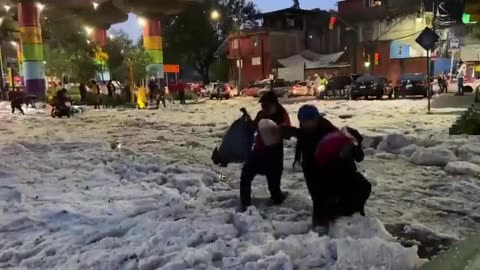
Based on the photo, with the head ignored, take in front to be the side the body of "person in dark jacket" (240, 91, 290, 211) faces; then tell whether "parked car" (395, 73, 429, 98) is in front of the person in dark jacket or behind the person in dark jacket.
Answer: behind

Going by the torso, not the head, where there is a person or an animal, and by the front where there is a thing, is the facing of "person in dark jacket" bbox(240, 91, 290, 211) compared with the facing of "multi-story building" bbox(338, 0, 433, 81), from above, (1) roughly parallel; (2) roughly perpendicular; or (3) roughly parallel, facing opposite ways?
roughly parallel

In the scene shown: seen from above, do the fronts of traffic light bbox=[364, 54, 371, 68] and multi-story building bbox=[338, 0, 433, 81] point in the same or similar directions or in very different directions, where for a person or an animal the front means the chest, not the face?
same or similar directions

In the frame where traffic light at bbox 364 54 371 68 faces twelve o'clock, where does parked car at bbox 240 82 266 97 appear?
The parked car is roughly at 2 o'clock from the traffic light.

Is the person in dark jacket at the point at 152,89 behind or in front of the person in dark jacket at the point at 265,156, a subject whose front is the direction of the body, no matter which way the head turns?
behind

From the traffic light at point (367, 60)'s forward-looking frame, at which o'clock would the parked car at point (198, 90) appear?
The parked car is roughly at 3 o'clock from the traffic light.

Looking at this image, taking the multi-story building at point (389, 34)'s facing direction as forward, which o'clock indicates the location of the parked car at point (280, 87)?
The parked car is roughly at 2 o'clock from the multi-story building.

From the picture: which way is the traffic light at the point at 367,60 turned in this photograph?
toward the camera

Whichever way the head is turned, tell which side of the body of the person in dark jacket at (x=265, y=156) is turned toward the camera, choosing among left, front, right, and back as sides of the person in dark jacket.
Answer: front

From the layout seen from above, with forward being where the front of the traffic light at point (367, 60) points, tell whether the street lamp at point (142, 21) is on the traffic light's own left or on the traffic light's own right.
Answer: on the traffic light's own right

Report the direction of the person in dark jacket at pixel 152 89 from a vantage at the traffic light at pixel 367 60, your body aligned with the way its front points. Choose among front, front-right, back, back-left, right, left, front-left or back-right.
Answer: front-right

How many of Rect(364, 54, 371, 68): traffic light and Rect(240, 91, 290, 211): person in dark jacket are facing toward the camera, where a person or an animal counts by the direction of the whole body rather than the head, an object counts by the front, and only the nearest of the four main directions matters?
2

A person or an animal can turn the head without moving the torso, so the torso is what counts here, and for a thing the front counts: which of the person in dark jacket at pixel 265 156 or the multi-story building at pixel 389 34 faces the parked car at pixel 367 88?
the multi-story building

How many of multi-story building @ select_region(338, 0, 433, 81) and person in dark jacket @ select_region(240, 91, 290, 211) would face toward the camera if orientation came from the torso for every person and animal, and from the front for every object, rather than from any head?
2

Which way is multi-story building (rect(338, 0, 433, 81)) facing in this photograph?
toward the camera
